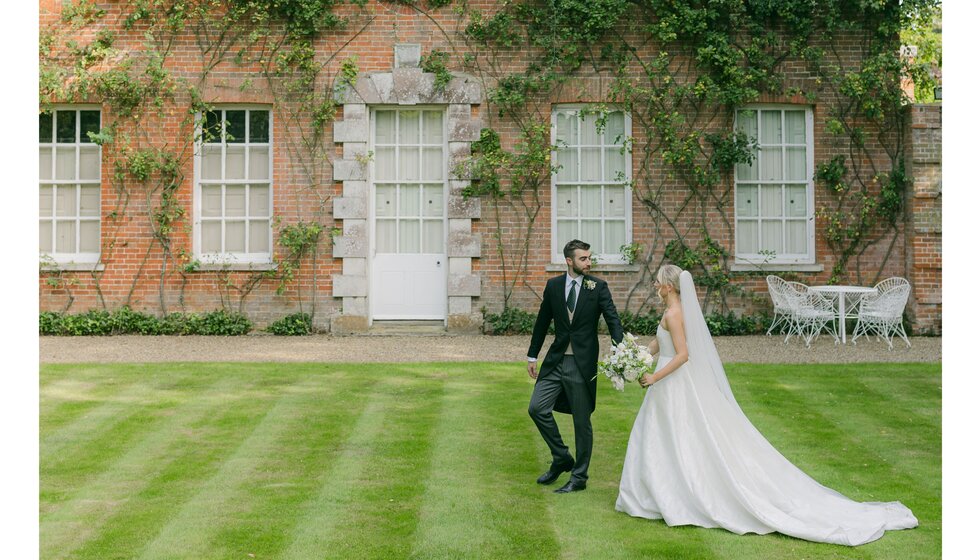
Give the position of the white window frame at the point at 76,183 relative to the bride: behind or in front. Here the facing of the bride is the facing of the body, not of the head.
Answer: in front

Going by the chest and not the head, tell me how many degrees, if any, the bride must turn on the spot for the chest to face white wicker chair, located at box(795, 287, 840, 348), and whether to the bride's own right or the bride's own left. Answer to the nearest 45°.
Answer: approximately 90° to the bride's own right

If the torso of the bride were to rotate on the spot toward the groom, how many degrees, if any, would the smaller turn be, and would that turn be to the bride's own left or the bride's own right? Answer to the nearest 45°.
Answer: approximately 45° to the bride's own right

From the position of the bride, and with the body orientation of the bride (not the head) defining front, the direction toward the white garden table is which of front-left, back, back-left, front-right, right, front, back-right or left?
right

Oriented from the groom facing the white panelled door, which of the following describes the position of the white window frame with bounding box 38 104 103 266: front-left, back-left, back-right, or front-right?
front-left

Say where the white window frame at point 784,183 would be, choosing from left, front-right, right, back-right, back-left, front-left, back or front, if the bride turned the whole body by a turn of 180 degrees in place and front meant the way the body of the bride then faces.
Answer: left

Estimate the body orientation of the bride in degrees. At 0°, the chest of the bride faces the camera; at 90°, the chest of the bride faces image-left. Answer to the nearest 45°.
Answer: approximately 90°

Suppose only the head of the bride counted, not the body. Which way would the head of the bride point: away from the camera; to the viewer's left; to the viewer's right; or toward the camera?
to the viewer's left

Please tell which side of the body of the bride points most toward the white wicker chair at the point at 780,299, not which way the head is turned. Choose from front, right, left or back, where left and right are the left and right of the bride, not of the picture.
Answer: right

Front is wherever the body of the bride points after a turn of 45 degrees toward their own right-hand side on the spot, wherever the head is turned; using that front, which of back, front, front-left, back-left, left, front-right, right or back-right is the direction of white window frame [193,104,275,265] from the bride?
front

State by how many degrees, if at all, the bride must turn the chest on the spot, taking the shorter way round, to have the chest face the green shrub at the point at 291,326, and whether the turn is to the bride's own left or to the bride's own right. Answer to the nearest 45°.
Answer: approximately 45° to the bride's own right

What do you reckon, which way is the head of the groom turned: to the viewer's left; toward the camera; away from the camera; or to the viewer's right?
to the viewer's right

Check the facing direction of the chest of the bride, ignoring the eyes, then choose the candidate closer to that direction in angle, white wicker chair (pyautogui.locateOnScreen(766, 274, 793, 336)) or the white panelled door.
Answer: the white panelled door
